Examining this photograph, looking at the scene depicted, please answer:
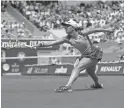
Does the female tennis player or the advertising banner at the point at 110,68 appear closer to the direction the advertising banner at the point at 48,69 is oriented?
the female tennis player

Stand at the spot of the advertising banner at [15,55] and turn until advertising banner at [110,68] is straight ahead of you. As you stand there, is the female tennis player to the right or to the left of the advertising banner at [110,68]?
right

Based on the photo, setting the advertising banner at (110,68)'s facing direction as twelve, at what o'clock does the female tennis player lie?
The female tennis player is roughly at 12 o'clock from the advertising banner.

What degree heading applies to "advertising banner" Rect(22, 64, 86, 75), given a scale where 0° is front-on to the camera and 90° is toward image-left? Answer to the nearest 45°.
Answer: approximately 0°

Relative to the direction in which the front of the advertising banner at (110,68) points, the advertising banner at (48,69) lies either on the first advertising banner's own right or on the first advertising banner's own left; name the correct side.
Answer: on the first advertising banner's own right

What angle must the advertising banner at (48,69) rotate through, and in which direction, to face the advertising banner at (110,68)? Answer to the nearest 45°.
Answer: approximately 90° to its left

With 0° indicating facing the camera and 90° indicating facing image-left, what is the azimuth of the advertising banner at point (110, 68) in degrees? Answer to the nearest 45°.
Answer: approximately 0°

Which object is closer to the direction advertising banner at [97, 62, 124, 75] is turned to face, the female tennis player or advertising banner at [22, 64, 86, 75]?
the female tennis player

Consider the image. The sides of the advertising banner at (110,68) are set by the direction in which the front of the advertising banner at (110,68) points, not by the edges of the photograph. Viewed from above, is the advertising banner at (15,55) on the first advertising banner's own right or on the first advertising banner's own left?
on the first advertising banner's own right

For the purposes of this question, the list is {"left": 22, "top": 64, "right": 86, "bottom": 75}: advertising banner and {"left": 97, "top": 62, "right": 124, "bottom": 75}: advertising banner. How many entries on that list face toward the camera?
2
